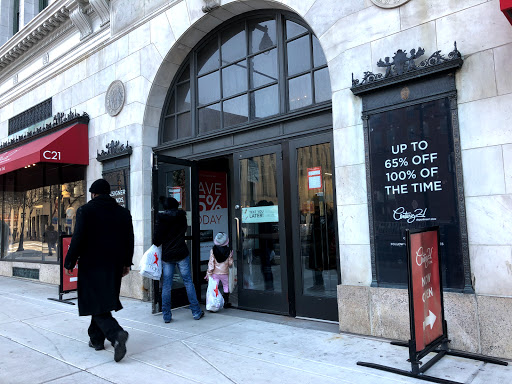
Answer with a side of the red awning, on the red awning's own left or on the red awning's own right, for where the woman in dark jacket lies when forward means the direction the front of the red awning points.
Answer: on the red awning's own left

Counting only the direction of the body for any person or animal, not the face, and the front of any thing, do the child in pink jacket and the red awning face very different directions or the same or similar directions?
very different directions

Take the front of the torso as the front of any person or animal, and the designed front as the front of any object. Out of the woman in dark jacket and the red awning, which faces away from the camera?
the woman in dark jacket

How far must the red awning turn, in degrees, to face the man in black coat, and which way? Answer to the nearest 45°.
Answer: approximately 45° to its left

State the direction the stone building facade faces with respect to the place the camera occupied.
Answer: facing the viewer and to the left of the viewer

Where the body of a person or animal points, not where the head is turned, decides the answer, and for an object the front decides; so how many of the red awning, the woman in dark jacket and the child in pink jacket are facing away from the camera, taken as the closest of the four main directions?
2

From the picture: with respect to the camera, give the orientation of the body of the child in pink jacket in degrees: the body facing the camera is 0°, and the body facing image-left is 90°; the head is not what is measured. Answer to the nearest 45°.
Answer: approximately 180°

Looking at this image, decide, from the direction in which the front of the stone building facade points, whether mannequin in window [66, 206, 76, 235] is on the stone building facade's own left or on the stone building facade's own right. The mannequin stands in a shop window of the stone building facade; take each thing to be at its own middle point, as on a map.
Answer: on the stone building facade's own right

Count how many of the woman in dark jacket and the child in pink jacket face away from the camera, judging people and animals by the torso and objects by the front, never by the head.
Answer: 2

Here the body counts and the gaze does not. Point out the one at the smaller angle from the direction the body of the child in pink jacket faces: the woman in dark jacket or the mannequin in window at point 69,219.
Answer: the mannequin in window

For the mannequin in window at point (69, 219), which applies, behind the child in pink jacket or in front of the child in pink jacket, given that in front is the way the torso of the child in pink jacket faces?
in front

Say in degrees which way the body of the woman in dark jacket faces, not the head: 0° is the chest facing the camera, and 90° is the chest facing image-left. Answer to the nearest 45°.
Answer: approximately 180°
